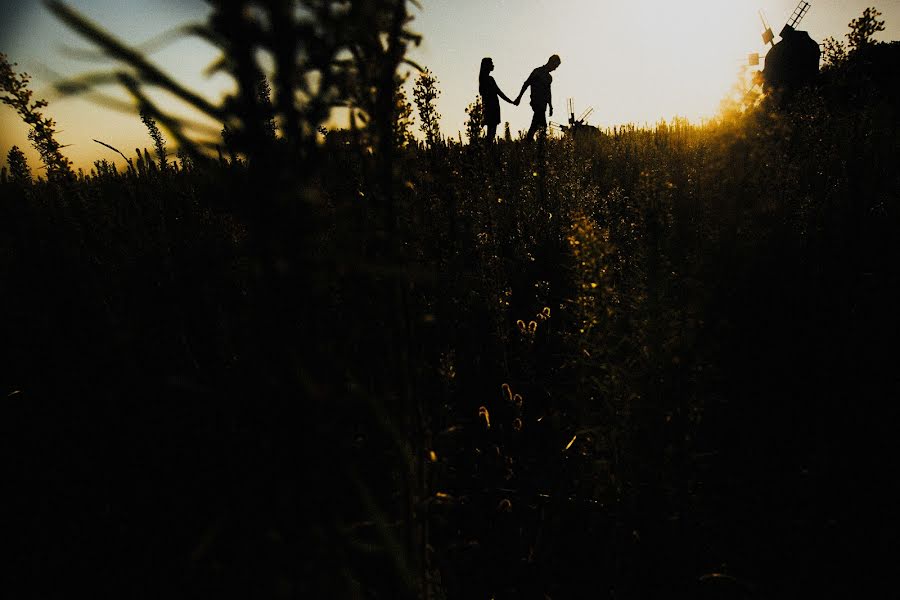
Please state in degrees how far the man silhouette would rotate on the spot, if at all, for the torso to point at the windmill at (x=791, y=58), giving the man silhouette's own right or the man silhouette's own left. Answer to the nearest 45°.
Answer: approximately 45° to the man silhouette's own left

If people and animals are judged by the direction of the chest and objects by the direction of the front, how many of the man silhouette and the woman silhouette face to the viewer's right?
2

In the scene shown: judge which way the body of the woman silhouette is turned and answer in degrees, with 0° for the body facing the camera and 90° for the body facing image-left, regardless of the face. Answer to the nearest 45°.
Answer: approximately 270°

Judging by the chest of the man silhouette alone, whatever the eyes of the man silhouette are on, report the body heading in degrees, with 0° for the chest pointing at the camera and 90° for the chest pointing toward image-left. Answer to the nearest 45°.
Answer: approximately 270°

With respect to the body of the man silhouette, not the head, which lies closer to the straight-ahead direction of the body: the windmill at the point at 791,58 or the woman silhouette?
the windmill

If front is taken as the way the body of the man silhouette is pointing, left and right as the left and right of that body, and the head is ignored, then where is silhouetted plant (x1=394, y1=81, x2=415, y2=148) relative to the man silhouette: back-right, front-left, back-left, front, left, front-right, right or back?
right

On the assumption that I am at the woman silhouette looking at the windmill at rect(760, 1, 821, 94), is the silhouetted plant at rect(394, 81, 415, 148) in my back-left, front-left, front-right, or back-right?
back-right

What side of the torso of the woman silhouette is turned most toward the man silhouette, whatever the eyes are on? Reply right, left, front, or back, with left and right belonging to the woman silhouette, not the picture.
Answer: front

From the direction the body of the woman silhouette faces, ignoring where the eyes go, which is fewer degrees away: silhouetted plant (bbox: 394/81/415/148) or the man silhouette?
the man silhouette

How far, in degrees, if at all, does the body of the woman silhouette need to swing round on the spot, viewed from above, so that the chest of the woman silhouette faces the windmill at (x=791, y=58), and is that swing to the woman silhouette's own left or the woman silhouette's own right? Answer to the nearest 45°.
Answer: approximately 45° to the woman silhouette's own left
